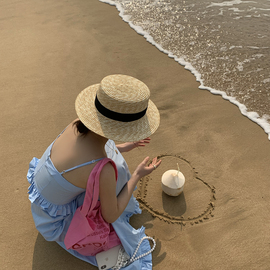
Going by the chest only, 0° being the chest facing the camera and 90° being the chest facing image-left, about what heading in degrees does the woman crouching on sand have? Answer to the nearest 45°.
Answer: approximately 225°

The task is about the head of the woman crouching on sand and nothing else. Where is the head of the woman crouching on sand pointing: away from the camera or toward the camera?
away from the camera
